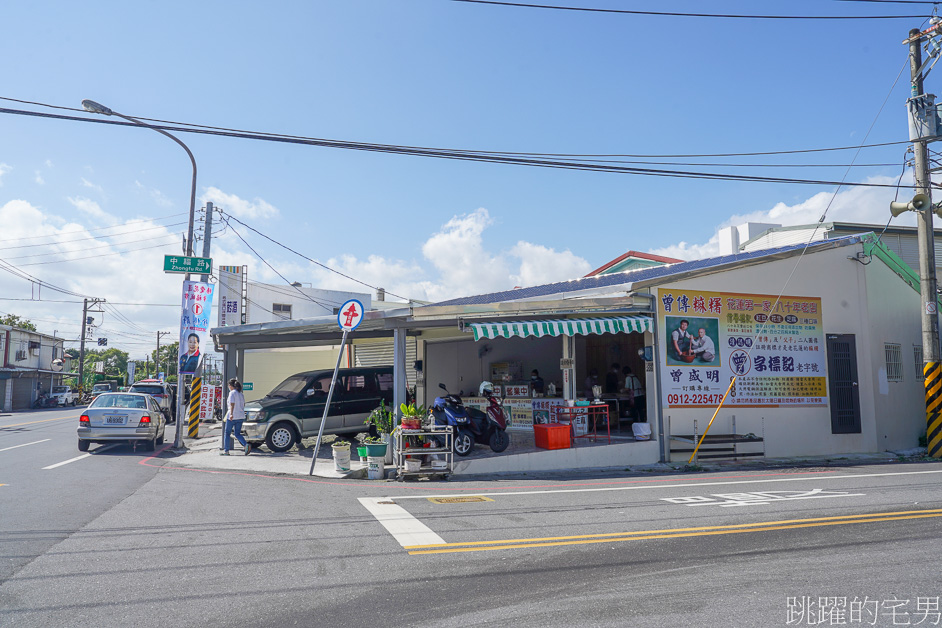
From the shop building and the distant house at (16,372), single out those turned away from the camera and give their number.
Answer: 0

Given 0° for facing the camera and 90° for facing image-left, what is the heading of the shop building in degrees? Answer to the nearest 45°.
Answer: approximately 45°

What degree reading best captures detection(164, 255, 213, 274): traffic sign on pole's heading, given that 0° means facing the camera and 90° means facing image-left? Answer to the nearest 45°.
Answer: approximately 0°

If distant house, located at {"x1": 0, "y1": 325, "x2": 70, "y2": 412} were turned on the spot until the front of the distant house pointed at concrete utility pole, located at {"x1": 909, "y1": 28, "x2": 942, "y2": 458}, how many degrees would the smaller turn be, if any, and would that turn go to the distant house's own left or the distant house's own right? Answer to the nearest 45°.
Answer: approximately 45° to the distant house's own right

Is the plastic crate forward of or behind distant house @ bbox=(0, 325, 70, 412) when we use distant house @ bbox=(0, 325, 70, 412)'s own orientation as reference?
forward

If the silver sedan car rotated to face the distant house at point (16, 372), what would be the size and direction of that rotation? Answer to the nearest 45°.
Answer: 0° — it already faces it

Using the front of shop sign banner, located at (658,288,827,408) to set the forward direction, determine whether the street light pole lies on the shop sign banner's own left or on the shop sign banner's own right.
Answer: on the shop sign banner's own right

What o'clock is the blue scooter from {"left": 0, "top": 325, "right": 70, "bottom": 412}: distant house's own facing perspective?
The blue scooter is roughly at 1 o'clock from the distant house.
